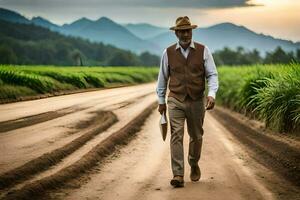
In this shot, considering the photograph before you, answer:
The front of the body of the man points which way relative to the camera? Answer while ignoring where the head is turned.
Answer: toward the camera

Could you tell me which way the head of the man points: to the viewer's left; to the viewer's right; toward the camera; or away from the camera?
toward the camera
